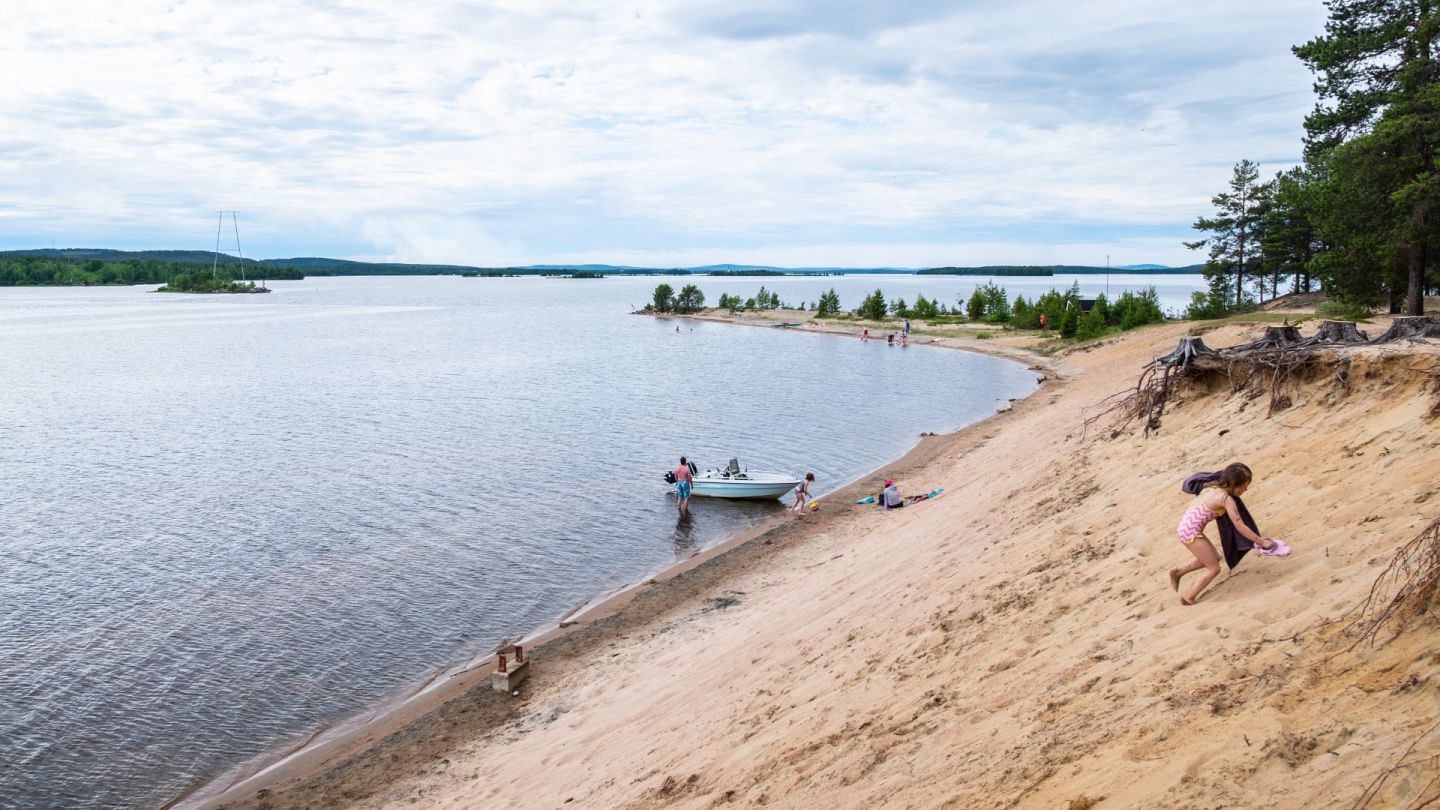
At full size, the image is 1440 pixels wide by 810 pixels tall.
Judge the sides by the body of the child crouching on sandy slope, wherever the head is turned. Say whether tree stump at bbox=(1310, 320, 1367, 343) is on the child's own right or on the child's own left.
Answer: on the child's own left

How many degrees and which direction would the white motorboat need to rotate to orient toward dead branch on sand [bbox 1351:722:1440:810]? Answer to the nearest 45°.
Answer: approximately 90° to its right

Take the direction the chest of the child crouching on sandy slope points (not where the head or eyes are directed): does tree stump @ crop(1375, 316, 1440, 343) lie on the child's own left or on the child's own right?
on the child's own left
